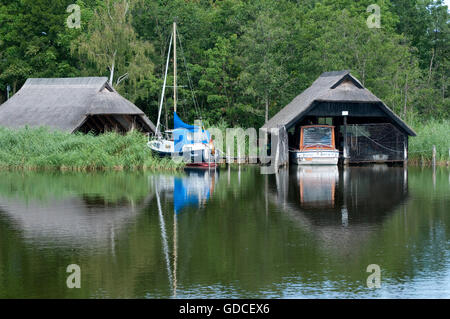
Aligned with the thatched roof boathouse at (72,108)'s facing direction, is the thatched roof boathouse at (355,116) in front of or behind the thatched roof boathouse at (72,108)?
in front

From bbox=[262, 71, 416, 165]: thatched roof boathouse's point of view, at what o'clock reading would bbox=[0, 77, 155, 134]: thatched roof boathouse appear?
bbox=[0, 77, 155, 134]: thatched roof boathouse is roughly at 3 o'clock from bbox=[262, 71, 416, 165]: thatched roof boathouse.

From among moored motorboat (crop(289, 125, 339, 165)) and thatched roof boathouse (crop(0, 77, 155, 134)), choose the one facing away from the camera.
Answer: the moored motorboat

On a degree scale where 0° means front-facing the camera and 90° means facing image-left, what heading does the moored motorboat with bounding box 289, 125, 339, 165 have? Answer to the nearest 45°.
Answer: approximately 180°

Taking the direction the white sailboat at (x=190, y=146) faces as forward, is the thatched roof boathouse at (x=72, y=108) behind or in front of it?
in front

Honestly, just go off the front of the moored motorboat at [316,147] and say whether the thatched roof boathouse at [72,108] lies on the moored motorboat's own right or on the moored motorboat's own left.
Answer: on the moored motorboat's own left

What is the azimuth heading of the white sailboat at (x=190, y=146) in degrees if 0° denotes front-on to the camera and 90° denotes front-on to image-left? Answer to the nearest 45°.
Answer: approximately 135°

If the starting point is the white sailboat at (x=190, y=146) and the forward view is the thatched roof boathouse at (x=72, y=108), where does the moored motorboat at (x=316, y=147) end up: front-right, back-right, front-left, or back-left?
back-right

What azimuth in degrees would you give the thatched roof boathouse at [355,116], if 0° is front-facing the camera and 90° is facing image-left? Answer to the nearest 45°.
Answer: approximately 0°

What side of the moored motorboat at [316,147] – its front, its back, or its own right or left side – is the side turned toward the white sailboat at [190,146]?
left

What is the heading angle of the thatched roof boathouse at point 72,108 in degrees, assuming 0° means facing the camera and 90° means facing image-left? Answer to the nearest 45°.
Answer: approximately 315°
